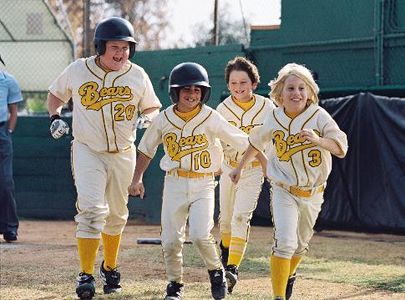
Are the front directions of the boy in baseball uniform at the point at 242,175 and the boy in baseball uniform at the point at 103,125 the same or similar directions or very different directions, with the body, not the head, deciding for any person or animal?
same or similar directions

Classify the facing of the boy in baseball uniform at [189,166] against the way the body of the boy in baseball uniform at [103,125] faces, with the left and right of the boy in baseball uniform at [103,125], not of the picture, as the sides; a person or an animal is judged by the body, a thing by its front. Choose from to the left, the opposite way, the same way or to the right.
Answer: the same way

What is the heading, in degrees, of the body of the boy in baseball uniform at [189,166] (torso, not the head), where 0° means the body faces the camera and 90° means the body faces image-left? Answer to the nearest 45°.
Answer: approximately 0°

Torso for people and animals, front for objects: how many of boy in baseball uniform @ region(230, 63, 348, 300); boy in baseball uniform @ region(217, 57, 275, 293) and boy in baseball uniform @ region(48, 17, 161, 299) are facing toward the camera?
3

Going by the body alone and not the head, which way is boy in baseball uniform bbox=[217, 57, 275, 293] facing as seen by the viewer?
toward the camera

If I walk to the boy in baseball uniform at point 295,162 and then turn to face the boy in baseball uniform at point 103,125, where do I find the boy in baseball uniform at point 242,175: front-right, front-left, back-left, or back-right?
front-right

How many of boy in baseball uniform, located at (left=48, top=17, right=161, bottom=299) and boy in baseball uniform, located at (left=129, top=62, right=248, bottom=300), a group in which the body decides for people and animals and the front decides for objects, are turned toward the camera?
2

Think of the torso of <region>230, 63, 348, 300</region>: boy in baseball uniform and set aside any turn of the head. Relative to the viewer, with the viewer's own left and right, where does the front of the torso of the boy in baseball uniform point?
facing the viewer

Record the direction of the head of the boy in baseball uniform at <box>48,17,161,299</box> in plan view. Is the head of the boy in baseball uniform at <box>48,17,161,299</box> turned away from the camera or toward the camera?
toward the camera

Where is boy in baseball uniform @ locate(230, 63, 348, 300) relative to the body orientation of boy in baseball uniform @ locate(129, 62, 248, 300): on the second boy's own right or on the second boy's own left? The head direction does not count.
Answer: on the second boy's own left

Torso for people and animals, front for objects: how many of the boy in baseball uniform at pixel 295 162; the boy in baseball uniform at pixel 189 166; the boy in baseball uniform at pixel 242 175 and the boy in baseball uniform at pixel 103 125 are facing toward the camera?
4

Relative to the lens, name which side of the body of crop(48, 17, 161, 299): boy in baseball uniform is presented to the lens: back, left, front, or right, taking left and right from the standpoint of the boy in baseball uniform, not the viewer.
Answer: front

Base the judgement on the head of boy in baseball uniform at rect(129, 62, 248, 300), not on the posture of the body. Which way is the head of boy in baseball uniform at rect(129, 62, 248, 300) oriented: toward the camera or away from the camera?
toward the camera
